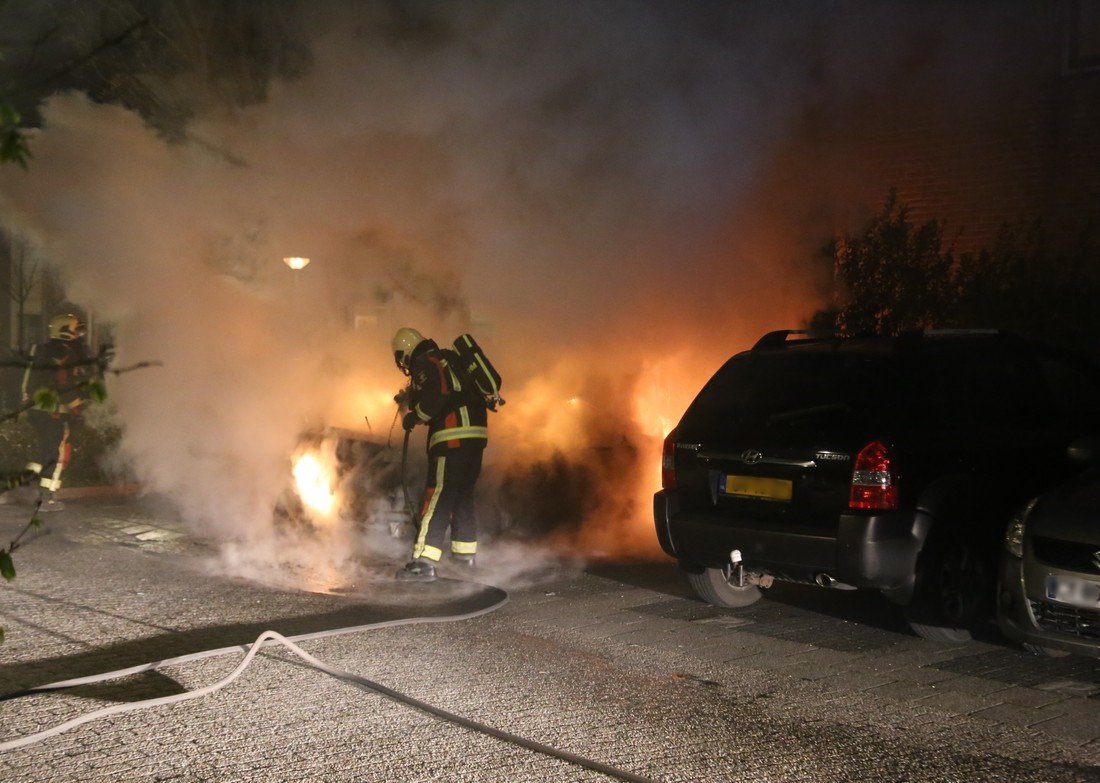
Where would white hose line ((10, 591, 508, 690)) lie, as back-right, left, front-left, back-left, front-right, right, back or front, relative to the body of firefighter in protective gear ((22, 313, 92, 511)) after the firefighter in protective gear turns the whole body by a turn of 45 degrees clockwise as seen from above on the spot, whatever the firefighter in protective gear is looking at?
front

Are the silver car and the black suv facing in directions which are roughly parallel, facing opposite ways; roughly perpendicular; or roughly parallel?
roughly parallel, facing opposite ways

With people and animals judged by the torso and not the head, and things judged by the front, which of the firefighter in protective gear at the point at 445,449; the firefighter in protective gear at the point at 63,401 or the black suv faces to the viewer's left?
the firefighter in protective gear at the point at 445,449

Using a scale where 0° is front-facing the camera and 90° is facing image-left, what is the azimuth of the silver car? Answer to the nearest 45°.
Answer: approximately 45°

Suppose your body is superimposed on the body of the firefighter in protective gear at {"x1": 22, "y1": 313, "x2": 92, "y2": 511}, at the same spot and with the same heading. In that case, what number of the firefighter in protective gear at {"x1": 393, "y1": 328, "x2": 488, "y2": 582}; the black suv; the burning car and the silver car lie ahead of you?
4

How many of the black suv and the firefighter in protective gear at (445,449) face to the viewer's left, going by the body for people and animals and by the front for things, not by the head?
1

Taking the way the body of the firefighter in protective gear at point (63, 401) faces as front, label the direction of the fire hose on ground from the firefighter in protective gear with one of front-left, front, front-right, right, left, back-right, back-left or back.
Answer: front-right

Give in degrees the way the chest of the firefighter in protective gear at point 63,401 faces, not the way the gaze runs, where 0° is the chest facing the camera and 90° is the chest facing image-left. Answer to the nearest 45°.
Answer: approximately 315°

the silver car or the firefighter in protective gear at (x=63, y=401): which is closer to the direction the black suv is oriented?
the silver car

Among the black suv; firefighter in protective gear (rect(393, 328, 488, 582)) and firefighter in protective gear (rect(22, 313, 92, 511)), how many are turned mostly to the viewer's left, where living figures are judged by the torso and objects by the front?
1

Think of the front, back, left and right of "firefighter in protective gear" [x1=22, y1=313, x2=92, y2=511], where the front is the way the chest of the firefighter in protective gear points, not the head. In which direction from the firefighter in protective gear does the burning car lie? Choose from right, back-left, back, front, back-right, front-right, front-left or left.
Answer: front

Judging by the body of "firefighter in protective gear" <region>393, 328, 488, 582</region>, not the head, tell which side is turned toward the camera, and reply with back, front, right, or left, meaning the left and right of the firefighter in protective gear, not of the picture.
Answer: left

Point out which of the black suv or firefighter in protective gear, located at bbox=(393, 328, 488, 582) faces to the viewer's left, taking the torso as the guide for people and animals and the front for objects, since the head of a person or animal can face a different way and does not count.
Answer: the firefighter in protective gear

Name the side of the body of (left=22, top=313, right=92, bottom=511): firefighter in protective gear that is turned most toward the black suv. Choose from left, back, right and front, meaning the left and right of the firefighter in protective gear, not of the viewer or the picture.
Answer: front

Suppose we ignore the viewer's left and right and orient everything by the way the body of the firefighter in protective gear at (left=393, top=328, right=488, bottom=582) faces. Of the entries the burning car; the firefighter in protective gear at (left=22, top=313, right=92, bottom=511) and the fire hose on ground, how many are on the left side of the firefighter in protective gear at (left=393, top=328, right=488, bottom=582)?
1

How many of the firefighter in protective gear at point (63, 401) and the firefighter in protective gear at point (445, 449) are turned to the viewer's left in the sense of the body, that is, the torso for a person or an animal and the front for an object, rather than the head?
1

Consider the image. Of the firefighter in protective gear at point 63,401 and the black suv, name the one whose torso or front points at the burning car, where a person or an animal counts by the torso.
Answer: the firefighter in protective gear
